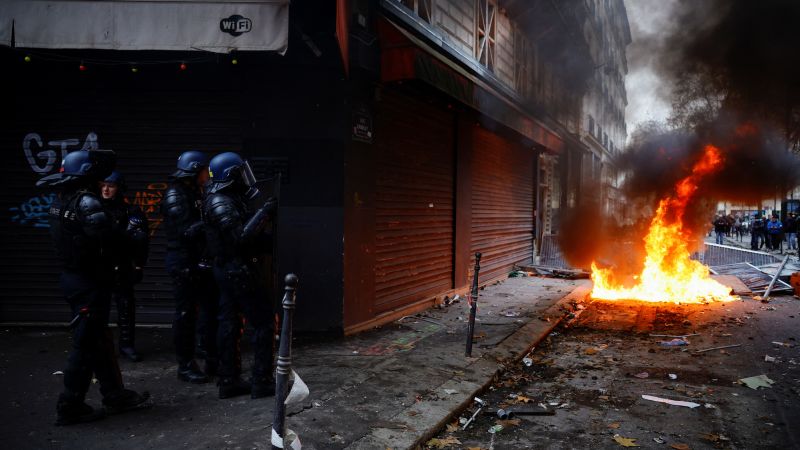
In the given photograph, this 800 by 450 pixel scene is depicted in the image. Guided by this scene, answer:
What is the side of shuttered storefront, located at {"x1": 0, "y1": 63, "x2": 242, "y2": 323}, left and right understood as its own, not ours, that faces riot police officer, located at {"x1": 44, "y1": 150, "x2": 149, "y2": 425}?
front

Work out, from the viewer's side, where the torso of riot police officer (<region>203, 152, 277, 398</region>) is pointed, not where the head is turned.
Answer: to the viewer's right

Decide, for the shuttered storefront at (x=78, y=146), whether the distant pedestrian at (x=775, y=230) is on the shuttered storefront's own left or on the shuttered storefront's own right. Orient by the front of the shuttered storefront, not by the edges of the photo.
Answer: on the shuttered storefront's own left

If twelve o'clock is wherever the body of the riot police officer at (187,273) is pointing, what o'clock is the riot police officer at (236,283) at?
the riot police officer at (236,283) is roughly at 2 o'clock from the riot police officer at (187,273).

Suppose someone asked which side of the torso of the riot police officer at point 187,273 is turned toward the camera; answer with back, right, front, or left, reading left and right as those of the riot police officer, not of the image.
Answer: right

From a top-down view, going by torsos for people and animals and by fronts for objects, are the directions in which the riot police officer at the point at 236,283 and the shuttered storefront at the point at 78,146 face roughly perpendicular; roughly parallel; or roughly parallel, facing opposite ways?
roughly perpendicular

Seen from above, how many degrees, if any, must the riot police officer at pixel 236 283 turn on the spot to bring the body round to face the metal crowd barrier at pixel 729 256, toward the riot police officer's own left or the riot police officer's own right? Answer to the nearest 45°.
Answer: approximately 45° to the riot police officer's own left

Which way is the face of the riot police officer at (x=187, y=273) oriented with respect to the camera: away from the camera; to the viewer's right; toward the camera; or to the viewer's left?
to the viewer's right

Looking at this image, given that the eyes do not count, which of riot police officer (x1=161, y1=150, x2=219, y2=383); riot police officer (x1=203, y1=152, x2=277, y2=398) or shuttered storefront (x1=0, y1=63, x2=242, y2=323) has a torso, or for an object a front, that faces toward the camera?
the shuttered storefront
